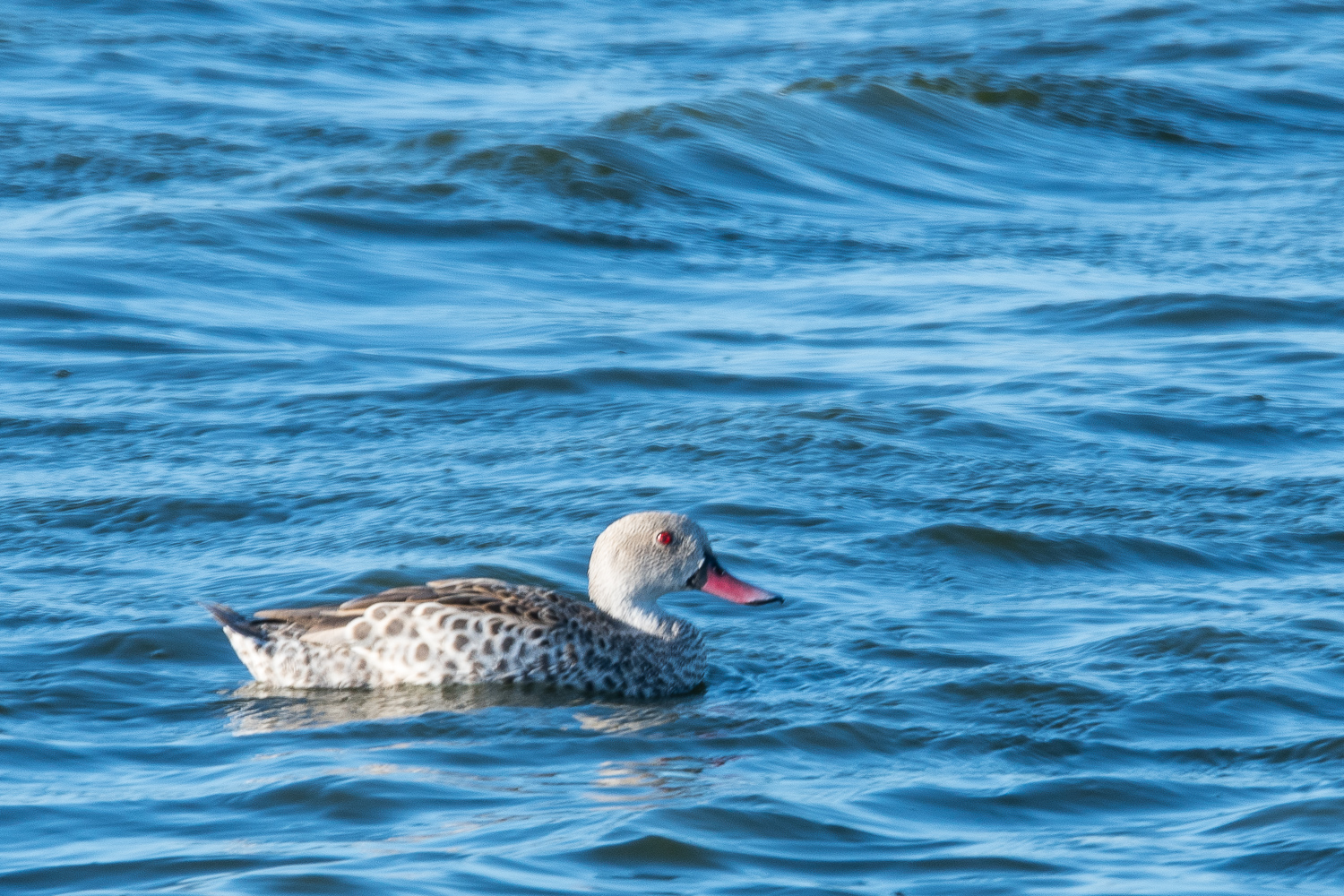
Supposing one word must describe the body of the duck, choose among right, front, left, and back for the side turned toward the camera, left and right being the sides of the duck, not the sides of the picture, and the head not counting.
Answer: right
